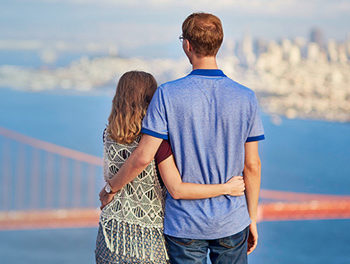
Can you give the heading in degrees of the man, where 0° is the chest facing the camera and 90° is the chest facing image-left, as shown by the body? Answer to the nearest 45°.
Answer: approximately 180°

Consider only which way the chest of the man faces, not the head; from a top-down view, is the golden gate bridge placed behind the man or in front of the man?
in front

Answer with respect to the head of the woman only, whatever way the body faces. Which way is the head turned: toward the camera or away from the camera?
away from the camera

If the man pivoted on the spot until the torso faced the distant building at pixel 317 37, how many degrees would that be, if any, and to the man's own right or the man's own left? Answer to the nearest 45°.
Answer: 0° — they already face it
